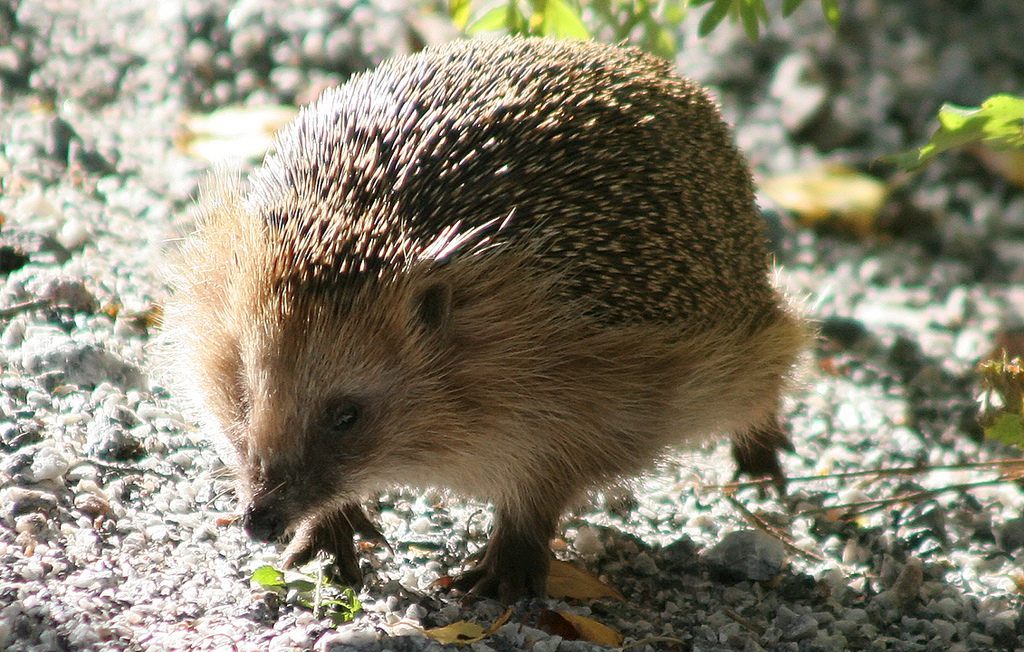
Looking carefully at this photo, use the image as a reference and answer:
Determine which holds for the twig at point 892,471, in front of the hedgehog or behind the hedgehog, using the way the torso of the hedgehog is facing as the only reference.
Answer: behind

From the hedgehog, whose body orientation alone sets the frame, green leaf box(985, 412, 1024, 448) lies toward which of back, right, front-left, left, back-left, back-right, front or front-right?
back-left

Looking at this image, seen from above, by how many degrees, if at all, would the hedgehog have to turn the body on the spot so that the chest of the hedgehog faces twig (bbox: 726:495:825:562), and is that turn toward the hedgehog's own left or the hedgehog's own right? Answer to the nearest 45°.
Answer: approximately 180°

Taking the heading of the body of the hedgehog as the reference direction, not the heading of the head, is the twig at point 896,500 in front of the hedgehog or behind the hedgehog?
behind

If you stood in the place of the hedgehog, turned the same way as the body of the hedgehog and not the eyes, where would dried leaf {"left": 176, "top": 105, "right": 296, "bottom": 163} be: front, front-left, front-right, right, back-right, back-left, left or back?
right

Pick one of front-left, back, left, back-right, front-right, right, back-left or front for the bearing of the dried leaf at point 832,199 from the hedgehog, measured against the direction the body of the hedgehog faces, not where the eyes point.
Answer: back

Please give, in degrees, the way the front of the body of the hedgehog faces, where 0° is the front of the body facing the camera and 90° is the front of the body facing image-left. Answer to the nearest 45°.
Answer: approximately 45°
